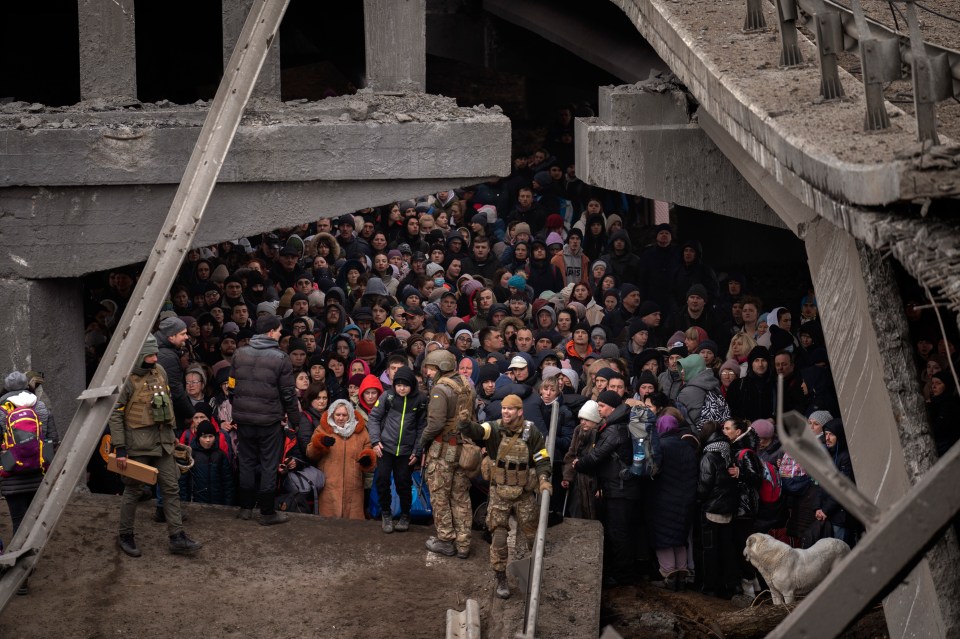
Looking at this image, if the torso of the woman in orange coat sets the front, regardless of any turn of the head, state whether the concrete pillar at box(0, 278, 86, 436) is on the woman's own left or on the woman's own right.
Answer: on the woman's own right

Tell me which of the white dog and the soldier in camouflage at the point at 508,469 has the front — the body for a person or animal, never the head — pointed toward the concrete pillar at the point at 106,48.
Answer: the white dog

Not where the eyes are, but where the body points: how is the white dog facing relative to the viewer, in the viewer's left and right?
facing to the left of the viewer
